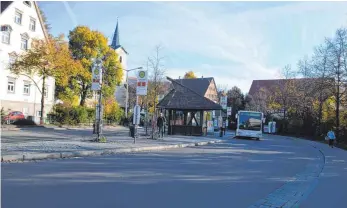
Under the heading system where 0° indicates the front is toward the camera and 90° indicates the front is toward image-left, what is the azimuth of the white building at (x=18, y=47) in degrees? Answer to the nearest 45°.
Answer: approximately 315°

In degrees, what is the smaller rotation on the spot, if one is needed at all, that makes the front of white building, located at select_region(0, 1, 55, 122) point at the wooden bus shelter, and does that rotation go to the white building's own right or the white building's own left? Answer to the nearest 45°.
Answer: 0° — it already faces it

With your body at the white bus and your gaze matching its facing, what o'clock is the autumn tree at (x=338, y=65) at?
The autumn tree is roughly at 8 o'clock from the white bus.

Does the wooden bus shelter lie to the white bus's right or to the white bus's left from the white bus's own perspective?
on its right

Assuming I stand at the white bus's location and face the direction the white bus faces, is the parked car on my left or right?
on my right

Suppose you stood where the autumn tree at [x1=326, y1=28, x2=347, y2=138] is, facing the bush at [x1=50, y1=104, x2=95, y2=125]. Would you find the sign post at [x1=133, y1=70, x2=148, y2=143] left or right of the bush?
left

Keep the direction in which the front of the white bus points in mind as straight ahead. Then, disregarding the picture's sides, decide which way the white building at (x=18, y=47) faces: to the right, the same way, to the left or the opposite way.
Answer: to the left

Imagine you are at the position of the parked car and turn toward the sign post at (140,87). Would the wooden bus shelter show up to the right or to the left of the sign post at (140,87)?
left

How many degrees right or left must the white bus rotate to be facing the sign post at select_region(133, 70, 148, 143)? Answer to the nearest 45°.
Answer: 0° — it already faces it

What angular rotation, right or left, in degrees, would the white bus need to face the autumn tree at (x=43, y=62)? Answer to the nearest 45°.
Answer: approximately 90° to its right
